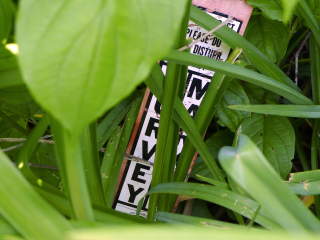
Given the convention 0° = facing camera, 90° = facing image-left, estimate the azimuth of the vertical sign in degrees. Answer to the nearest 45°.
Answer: approximately 0°
